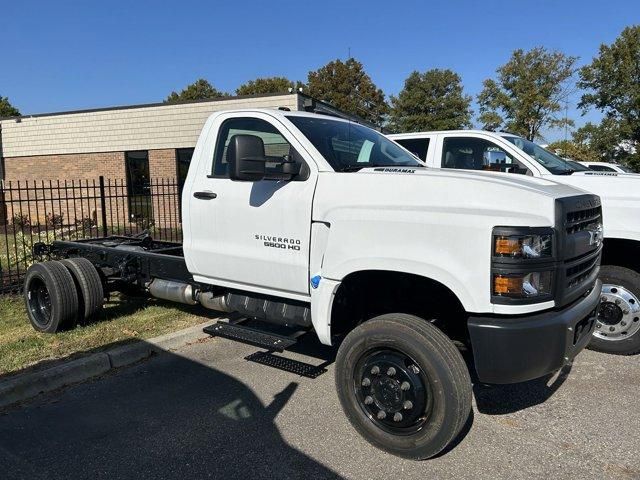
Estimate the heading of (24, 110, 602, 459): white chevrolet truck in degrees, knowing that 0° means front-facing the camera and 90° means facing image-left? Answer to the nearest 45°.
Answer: approximately 315°

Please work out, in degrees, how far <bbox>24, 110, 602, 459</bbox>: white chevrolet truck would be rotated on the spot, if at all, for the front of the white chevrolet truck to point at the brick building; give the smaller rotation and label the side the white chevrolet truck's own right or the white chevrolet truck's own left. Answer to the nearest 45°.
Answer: approximately 180°

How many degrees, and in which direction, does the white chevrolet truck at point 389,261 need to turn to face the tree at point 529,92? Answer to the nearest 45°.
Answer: approximately 90° to its left

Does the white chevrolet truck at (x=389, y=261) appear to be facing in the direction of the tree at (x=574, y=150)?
no

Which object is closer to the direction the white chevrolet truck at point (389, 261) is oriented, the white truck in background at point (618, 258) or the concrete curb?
the white truck in background

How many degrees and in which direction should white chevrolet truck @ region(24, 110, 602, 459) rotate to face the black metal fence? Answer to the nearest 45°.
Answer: approximately 180°

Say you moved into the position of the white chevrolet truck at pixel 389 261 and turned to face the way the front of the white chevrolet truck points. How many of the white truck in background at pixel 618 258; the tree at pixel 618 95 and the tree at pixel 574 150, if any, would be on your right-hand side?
0

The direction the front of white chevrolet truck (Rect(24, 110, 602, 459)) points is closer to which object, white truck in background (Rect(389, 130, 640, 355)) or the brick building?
the white truck in background

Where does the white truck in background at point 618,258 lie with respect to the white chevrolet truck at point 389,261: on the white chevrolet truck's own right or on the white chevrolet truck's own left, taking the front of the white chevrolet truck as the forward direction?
on the white chevrolet truck's own left
